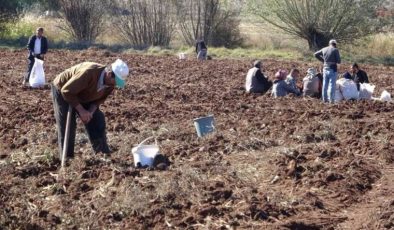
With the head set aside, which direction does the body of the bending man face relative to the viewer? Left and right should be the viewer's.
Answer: facing the viewer and to the right of the viewer

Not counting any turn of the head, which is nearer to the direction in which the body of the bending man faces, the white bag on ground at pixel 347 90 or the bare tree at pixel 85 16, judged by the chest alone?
the white bag on ground

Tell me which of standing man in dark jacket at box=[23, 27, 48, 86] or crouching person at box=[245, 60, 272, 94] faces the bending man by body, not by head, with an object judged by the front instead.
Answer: the standing man in dark jacket

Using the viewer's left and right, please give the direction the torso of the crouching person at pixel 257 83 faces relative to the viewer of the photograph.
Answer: facing away from the viewer and to the right of the viewer

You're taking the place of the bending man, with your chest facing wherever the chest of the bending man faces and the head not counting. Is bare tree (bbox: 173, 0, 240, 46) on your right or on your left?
on your left

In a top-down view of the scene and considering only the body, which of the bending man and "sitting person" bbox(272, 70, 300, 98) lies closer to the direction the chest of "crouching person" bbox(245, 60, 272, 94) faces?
the sitting person

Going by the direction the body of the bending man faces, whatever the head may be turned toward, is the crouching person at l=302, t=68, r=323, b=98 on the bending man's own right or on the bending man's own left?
on the bending man's own left

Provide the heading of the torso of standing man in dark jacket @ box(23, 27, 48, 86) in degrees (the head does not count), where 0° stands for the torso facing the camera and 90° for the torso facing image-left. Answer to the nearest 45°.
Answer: approximately 0°
